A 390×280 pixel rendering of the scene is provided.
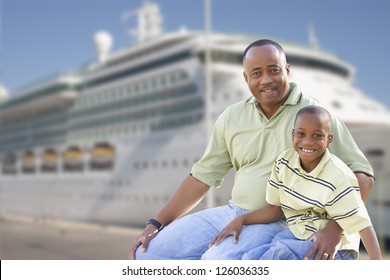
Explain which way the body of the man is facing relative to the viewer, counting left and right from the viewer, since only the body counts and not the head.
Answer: facing the viewer and to the left of the viewer

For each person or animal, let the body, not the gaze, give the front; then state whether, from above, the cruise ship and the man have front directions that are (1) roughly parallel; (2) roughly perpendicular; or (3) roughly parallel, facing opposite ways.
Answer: roughly perpendicular

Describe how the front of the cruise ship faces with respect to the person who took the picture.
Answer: facing the viewer and to the right of the viewer

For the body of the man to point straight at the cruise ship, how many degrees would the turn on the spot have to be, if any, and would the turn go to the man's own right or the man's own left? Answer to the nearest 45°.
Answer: approximately 135° to the man's own right

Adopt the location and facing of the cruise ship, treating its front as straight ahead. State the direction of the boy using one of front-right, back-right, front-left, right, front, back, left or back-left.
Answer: front-right

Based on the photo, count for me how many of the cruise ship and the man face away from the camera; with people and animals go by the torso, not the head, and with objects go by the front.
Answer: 0
